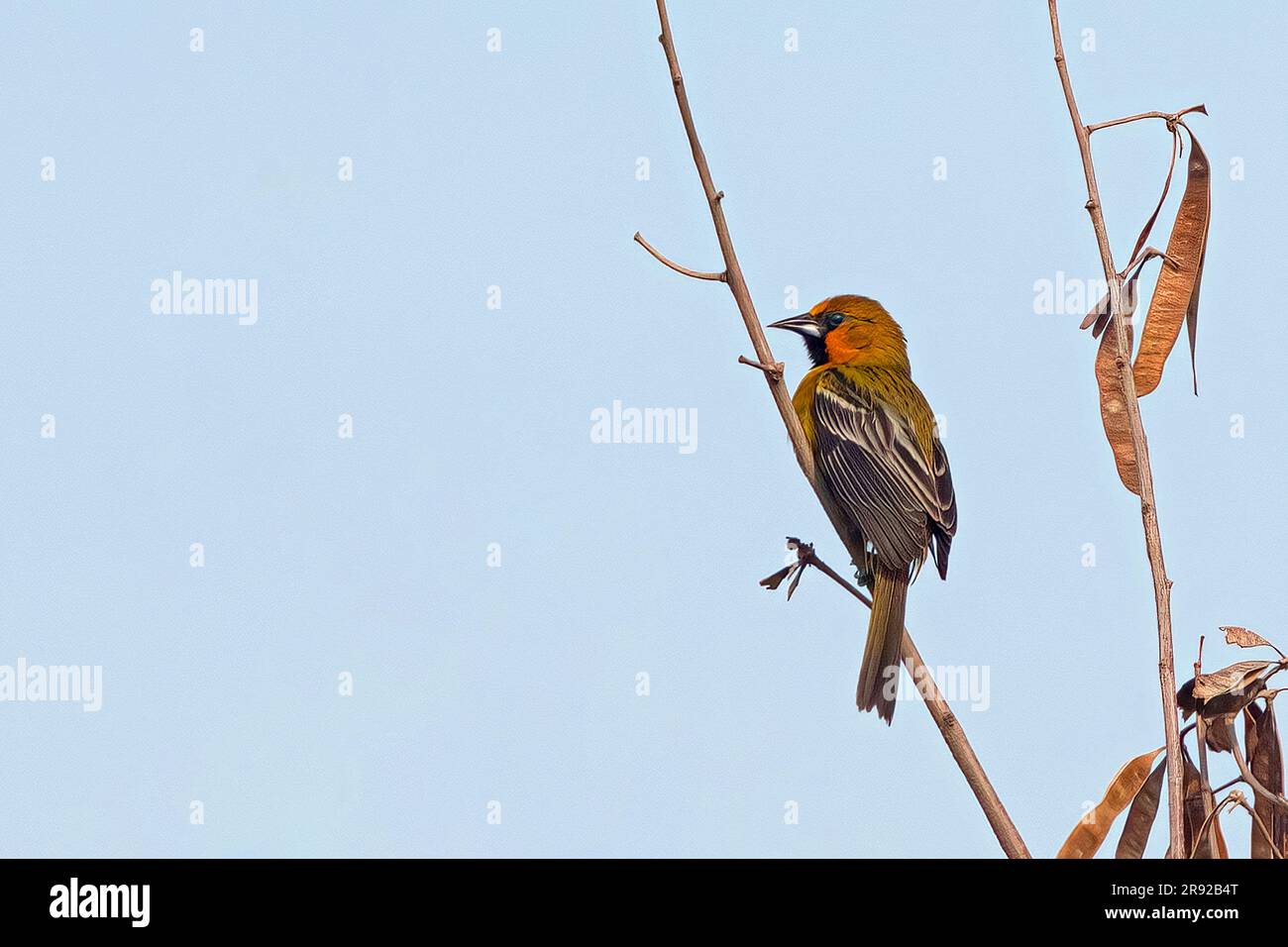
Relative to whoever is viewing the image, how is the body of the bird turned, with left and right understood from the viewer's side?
facing away from the viewer and to the left of the viewer
